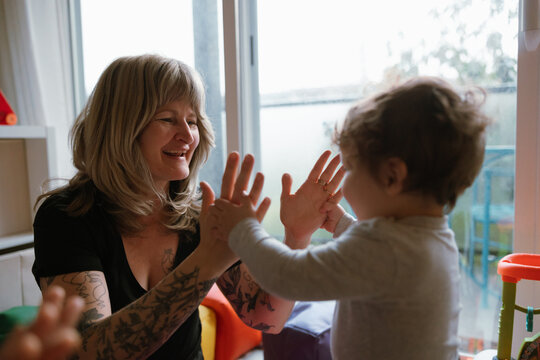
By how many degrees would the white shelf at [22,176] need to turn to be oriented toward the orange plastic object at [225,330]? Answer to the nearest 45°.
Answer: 0° — it already faces it

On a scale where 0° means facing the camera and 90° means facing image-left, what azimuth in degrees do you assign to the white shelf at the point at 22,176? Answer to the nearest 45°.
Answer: approximately 315°

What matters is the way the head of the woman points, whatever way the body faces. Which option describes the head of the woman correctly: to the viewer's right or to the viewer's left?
to the viewer's right

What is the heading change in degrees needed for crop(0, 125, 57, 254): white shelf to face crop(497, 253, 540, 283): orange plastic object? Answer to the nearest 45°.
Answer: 0° — it already faces it

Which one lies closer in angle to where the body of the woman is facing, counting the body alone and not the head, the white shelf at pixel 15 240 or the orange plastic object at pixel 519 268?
the orange plastic object

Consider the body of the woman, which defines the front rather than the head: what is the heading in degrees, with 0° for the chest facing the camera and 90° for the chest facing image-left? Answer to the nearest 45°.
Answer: approximately 315°

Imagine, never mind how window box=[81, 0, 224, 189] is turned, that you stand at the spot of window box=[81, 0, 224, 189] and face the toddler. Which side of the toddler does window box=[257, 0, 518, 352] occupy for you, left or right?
left

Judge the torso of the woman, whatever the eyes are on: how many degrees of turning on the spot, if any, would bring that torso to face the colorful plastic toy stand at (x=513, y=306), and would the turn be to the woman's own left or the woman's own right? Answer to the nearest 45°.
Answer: approximately 45° to the woman's own left

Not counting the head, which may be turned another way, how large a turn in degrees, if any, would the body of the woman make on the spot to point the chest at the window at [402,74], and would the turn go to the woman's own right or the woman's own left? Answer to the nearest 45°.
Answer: approximately 90° to the woman's own left
